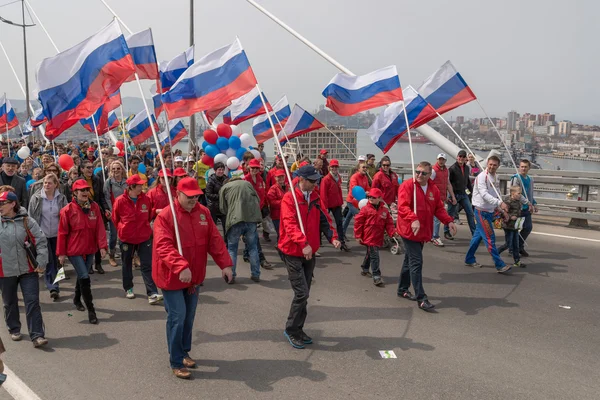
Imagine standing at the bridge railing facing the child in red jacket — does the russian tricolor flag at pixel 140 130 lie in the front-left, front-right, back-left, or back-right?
front-right

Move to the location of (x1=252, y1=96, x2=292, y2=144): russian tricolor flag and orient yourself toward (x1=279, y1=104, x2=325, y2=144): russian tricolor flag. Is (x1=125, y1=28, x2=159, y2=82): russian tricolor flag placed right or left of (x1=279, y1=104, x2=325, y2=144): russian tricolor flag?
right

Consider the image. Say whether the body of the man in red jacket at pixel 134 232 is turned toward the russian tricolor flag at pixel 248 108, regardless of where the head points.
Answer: no

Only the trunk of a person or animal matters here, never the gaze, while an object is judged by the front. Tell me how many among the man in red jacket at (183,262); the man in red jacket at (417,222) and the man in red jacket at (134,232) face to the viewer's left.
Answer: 0

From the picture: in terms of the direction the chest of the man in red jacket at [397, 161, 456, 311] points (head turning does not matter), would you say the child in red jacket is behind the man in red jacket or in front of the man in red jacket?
behind

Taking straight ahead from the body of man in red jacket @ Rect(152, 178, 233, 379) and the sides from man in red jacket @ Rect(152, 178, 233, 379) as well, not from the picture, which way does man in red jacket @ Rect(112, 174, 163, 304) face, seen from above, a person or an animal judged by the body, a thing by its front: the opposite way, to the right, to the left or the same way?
the same way

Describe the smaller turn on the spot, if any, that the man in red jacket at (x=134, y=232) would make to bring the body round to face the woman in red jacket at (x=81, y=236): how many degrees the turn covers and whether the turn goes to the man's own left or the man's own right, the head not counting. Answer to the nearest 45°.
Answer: approximately 90° to the man's own right

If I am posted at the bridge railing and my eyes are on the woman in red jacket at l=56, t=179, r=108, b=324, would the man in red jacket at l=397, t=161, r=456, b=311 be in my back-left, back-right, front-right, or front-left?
front-left

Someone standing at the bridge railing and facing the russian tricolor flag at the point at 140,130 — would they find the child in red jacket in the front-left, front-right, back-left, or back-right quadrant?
front-left

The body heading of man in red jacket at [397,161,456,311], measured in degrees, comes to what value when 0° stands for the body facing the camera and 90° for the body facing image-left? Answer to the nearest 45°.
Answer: approximately 315°

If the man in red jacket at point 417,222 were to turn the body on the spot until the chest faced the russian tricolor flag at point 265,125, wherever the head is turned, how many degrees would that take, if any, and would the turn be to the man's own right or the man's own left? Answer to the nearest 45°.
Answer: approximately 180°

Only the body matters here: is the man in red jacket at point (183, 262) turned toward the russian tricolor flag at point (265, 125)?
no

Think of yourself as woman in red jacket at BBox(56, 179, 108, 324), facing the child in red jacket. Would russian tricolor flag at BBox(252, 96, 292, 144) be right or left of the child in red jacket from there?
left

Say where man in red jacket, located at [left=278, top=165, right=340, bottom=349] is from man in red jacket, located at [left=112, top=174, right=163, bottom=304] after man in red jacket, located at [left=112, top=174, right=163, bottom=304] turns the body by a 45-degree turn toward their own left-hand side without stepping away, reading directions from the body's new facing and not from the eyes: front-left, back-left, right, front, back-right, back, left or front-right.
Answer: front-right

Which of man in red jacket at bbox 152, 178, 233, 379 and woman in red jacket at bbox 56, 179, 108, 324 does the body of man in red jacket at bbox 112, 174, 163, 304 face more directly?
the man in red jacket

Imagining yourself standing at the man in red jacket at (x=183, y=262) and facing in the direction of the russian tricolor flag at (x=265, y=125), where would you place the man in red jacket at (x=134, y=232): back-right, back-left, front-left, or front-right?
front-left

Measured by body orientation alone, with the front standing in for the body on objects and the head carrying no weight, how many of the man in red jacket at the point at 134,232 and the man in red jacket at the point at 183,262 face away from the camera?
0

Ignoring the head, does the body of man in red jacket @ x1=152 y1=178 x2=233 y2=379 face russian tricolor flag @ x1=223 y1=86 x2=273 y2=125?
no

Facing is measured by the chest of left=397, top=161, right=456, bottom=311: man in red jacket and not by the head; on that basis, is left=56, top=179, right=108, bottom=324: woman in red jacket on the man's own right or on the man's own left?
on the man's own right

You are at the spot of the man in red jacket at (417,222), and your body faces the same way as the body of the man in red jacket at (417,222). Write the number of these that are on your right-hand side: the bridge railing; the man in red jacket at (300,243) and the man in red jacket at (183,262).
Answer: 2

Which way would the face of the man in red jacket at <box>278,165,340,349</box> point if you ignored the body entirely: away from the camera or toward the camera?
toward the camera
